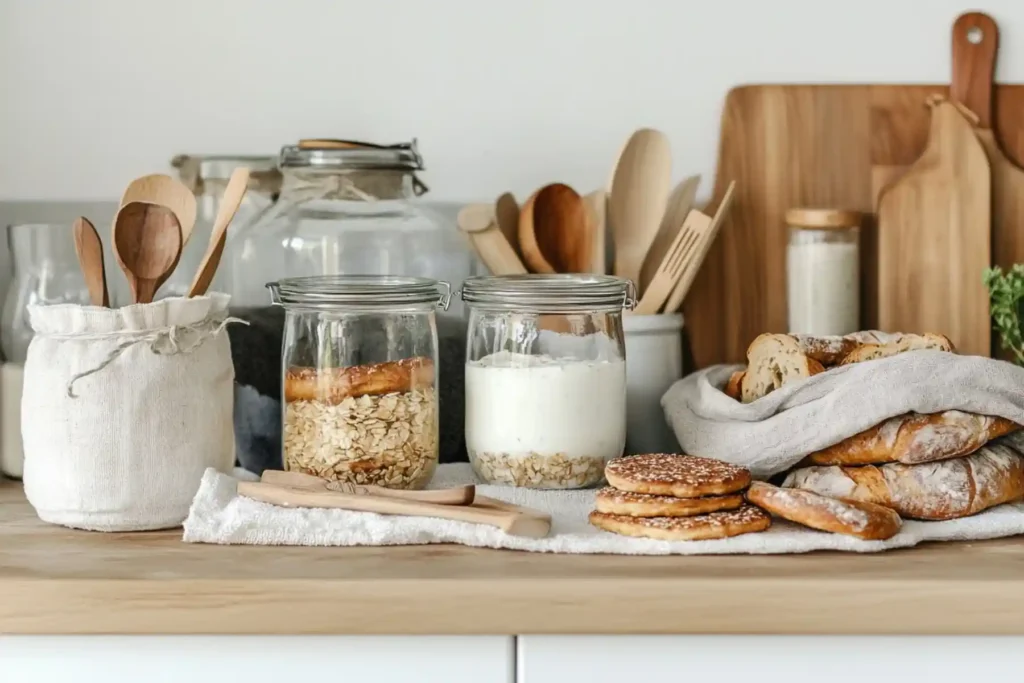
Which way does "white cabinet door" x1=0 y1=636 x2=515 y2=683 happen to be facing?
toward the camera

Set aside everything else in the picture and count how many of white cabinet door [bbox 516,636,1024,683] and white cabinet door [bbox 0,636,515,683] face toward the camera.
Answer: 2

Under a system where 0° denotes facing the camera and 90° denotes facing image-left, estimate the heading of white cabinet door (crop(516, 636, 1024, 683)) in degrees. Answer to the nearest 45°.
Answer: approximately 0°

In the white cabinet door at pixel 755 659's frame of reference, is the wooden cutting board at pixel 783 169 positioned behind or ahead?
behind

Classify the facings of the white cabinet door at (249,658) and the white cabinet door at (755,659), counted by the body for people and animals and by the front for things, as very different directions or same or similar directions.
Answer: same or similar directions
